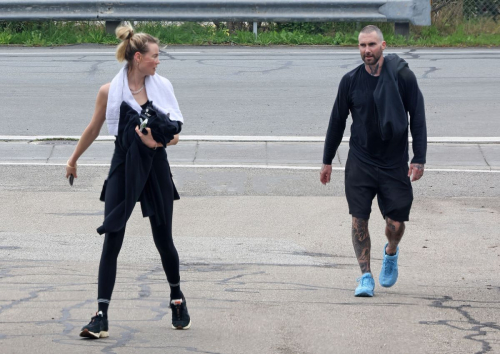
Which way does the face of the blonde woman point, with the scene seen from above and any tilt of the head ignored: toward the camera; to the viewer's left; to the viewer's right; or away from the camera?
to the viewer's right

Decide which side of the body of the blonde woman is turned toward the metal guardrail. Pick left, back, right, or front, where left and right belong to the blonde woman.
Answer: back

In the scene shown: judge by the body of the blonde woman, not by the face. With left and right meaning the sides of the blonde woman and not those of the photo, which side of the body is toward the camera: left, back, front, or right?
front
